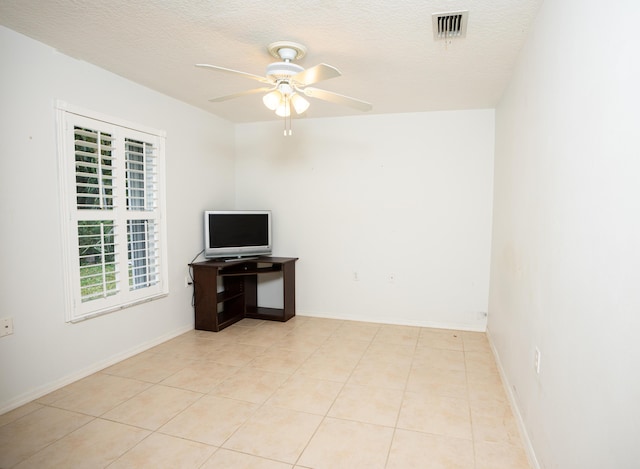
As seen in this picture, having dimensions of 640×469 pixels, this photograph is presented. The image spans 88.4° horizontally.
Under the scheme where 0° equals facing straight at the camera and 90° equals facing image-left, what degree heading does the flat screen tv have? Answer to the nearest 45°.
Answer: approximately 0°

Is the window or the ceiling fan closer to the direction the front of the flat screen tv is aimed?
the ceiling fan

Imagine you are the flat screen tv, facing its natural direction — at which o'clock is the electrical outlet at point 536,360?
The electrical outlet is roughly at 11 o'clock from the flat screen tv.

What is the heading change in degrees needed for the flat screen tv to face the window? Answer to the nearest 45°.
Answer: approximately 45° to its right
